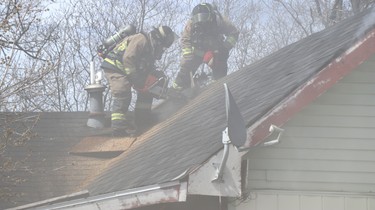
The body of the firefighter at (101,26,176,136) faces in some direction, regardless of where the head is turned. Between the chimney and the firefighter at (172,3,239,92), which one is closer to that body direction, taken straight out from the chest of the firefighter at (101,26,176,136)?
the firefighter

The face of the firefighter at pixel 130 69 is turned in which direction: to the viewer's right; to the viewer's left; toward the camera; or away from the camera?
to the viewer's right

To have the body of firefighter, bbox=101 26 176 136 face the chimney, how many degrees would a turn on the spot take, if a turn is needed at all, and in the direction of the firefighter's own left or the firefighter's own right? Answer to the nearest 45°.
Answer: approximately 135° to the firefighter's own left

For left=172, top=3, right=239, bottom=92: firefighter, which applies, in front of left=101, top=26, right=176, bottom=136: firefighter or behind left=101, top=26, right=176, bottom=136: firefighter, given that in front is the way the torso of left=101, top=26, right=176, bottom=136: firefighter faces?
in front

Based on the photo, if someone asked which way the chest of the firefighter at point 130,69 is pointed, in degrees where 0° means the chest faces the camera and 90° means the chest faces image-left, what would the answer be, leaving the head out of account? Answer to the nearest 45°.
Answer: approximately 270°
